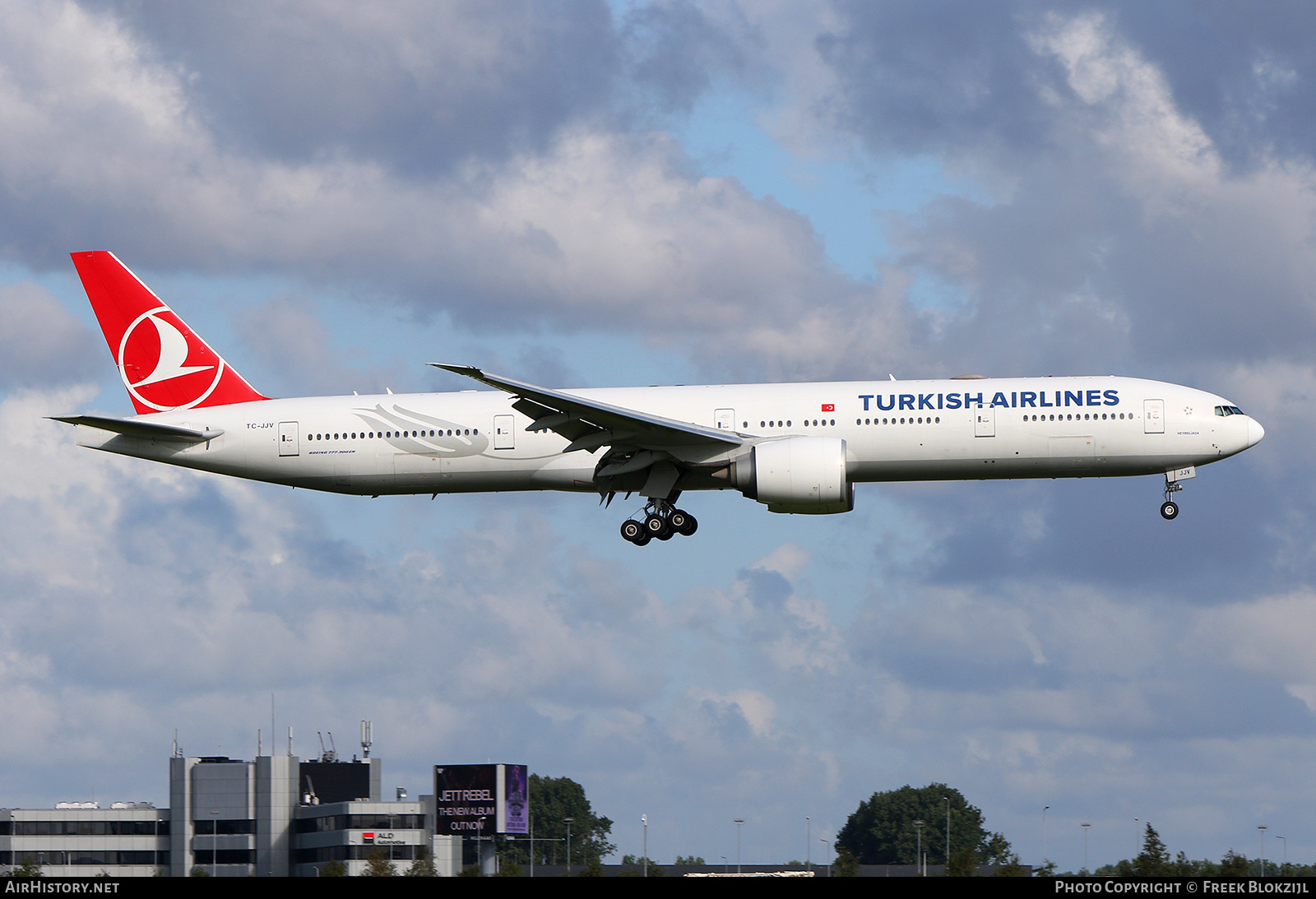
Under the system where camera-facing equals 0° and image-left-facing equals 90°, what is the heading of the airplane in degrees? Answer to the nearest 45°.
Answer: approximately 270°
